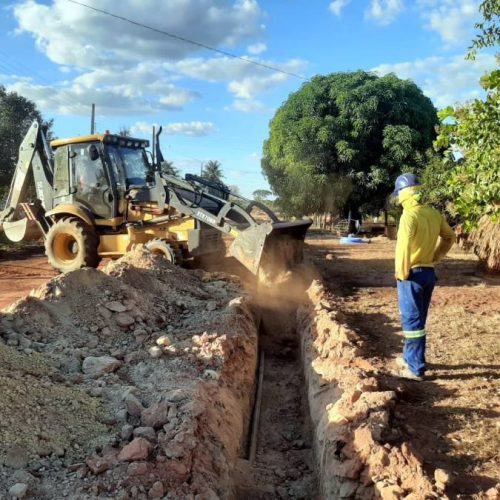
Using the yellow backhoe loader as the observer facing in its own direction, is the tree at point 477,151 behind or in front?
in front

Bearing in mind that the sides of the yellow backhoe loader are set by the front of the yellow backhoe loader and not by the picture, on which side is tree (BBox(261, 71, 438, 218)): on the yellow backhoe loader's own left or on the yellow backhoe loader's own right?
on the yellow backhoe loader's own left

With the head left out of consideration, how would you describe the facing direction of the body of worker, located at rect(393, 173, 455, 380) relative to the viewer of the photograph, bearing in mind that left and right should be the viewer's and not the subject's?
facing away from the viewer and to the left of the viewer

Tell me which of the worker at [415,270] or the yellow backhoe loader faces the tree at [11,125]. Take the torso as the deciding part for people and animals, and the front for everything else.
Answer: the worker

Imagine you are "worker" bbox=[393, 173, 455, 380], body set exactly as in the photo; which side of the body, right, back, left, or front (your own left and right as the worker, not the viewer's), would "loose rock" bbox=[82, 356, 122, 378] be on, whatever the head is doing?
left

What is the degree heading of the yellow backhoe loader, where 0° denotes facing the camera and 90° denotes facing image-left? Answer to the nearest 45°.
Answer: approximately 315°

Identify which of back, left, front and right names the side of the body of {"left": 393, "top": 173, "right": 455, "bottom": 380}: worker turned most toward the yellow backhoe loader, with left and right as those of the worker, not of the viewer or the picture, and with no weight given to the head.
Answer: front

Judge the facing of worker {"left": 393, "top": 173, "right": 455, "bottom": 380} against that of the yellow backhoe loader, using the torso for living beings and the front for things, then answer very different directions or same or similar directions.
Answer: very different directions
